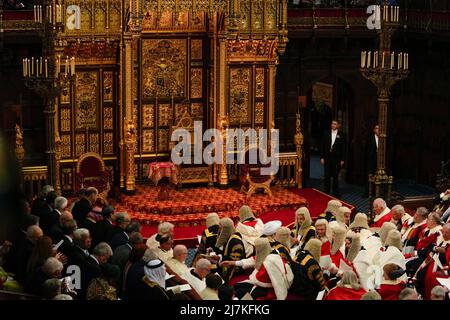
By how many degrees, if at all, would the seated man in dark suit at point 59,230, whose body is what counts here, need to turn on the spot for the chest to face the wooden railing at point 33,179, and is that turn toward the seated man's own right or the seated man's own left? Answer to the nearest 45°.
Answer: approximately 90° to the seated man's own left

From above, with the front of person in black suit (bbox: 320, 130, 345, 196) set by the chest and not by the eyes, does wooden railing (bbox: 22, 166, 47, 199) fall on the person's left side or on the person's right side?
on the person's right side

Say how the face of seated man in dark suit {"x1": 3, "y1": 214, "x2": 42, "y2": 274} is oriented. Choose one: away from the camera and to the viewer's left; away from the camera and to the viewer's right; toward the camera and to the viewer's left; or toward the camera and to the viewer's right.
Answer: away from the camera and to the viewer's right

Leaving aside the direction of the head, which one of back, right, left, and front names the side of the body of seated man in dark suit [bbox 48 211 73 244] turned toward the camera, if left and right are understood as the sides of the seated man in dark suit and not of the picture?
right

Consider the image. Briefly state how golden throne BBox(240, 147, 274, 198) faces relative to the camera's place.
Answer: facing the viewer and to the right of the viewer

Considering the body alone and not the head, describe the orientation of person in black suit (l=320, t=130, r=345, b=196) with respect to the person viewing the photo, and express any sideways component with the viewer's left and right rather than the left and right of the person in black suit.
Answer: facing the viewer

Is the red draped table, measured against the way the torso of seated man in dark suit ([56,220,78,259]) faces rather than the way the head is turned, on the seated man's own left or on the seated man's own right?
on the seated man's own left

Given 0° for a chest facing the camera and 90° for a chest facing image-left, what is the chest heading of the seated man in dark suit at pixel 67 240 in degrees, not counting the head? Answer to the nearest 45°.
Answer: approximately 270°

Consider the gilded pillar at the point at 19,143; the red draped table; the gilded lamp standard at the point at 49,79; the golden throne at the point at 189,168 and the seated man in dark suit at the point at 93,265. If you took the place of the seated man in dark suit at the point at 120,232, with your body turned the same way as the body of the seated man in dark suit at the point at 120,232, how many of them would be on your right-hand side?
1

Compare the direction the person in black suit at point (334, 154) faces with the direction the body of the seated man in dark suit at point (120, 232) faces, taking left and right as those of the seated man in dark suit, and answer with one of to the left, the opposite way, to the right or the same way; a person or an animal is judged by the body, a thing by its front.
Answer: to the right

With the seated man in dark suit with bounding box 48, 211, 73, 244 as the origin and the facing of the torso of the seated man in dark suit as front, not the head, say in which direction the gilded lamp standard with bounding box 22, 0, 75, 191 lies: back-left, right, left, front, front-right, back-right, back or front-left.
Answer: left

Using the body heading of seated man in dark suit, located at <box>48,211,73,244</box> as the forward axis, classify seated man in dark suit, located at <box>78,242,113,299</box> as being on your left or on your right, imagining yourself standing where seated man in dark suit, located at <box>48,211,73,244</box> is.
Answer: on your right

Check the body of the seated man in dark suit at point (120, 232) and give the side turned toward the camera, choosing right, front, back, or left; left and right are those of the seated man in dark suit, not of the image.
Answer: right

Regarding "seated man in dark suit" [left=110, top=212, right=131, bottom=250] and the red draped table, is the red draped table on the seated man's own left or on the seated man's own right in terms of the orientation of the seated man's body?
on the seated man's own left

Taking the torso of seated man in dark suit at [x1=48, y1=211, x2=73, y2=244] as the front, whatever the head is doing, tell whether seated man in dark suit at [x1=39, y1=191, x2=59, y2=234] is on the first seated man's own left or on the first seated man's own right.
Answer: on the first seated man's own left

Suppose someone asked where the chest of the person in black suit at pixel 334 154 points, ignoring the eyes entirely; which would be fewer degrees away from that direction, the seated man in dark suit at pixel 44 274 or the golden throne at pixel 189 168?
the seated man in dark suit

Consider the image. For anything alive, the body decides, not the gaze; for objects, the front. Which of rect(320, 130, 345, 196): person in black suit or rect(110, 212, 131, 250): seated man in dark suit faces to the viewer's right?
the seated man in dark suit

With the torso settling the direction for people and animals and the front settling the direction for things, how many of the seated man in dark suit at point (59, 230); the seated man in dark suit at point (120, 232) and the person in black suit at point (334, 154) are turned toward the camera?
1

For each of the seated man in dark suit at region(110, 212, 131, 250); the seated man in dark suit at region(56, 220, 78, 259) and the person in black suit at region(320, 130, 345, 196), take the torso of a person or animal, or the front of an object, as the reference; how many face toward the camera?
1

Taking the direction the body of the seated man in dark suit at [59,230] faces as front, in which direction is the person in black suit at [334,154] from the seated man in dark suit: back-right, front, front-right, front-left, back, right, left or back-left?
front-left

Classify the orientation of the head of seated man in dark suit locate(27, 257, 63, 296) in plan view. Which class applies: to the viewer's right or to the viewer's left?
to the viewer's right
